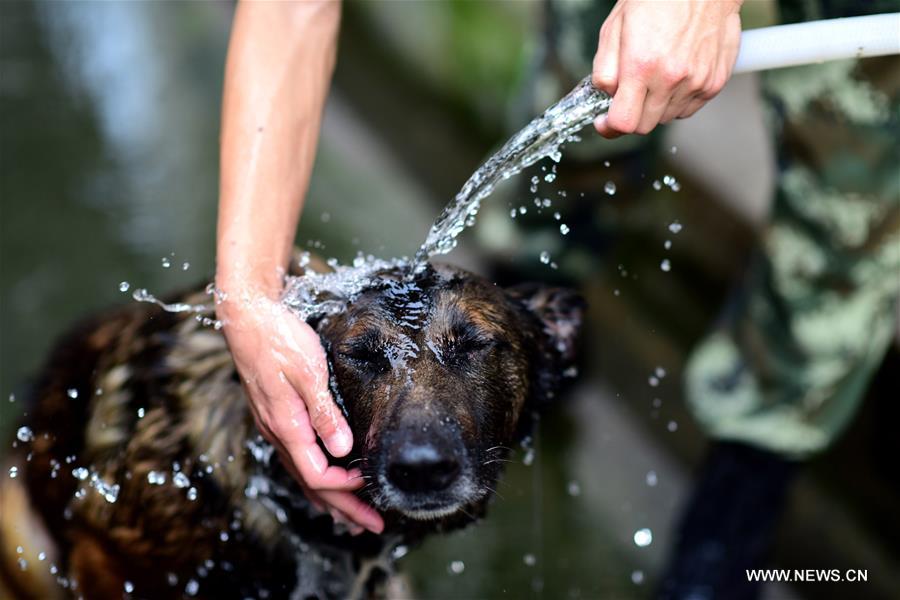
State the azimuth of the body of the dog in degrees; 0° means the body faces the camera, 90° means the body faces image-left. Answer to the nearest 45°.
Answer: approximately 315°
